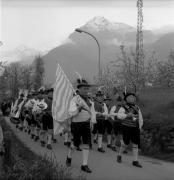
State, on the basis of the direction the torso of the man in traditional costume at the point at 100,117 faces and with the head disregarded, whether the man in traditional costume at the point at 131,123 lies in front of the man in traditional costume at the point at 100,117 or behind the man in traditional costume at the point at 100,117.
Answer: in front

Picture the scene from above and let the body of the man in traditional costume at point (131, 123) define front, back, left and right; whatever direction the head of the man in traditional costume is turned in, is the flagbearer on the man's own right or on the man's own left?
on the man's own right

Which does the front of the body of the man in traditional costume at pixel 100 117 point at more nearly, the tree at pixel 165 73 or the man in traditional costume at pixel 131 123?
the man in traditional costume

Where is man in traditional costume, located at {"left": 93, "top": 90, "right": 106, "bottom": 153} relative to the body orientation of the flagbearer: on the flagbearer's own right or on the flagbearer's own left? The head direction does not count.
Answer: on the flagbearer's own left

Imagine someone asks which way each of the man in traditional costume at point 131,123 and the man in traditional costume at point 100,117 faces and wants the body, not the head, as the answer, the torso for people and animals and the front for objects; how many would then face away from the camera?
0

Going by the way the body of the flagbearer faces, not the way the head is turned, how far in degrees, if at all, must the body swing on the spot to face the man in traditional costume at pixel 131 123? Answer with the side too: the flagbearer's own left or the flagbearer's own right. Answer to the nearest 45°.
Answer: approximately 90° to the flagbearer's own left

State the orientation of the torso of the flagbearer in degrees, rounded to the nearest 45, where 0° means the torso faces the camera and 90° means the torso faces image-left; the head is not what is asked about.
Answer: approximately 315°

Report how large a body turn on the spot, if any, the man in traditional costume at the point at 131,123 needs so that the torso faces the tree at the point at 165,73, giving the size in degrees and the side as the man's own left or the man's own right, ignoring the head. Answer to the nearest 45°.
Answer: approximately 135° to the man's own left
